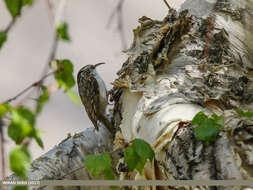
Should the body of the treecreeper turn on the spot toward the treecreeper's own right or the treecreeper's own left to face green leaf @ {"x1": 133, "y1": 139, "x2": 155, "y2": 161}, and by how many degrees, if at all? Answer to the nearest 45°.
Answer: approximately 90° to the treecreeper's own right

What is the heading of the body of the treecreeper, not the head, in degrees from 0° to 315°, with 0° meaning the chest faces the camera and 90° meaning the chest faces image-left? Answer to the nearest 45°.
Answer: approximately 270°

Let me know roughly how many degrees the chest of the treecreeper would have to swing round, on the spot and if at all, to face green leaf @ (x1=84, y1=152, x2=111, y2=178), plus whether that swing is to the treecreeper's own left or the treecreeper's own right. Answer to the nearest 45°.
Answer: approximately 90° to the treecreeper's own right
